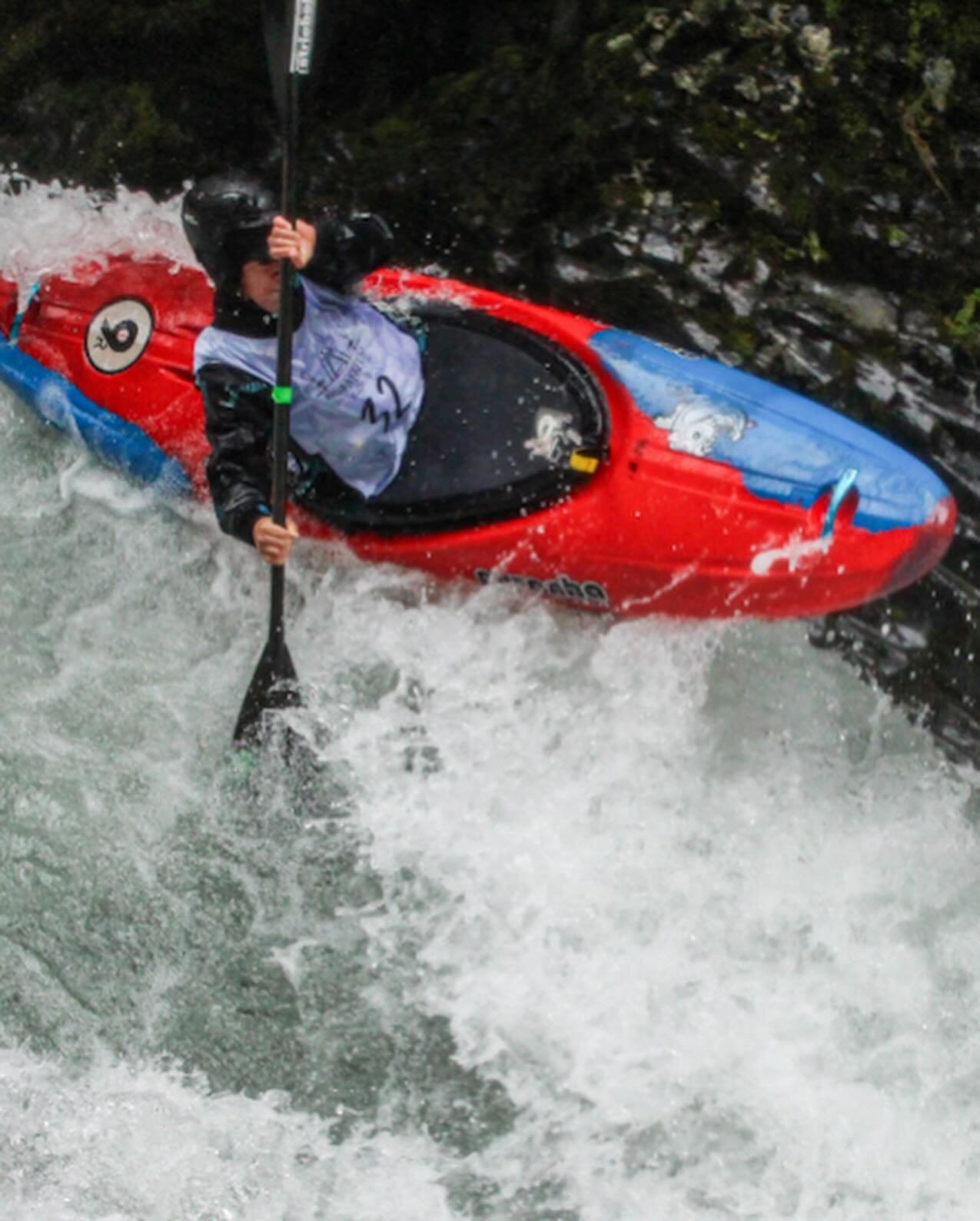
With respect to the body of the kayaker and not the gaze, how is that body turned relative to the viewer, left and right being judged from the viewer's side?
facing the viewer and to the right of the viewer

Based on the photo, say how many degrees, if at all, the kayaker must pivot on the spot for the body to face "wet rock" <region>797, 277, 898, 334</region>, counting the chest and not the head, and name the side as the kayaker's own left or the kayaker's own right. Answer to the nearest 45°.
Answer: approximately 90° to the kayaker's own left

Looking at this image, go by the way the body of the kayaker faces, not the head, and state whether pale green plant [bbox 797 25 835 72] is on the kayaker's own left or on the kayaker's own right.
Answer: on the kayaker's own left
